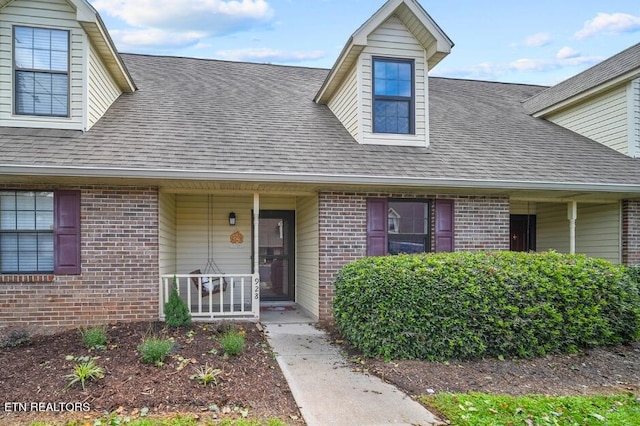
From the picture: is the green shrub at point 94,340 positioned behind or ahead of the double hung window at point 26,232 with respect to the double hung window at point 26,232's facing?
ahead

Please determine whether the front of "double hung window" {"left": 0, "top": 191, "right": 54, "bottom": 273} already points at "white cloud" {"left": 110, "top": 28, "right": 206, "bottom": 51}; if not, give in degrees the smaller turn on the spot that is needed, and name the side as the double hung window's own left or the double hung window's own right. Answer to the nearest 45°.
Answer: approximately 180°

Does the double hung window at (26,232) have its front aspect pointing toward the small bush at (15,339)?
yes

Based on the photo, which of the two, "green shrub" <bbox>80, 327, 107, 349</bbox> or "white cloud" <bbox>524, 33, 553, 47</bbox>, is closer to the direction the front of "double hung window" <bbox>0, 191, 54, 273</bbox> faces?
the green shrub

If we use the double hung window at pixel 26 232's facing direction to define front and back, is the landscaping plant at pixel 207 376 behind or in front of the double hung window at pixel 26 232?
in front

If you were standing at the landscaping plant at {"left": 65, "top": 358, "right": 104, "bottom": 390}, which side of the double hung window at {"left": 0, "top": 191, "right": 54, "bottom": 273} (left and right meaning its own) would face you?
front

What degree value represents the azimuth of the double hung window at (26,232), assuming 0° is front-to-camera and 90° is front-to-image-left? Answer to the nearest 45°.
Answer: approximately 0°

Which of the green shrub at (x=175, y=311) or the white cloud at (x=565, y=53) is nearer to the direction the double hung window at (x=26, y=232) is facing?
the green shrub

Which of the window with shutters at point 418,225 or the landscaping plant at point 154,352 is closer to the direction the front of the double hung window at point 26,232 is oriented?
the landscaping plant

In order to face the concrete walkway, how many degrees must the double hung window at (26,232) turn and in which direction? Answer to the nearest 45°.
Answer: approximately 45° to its left
